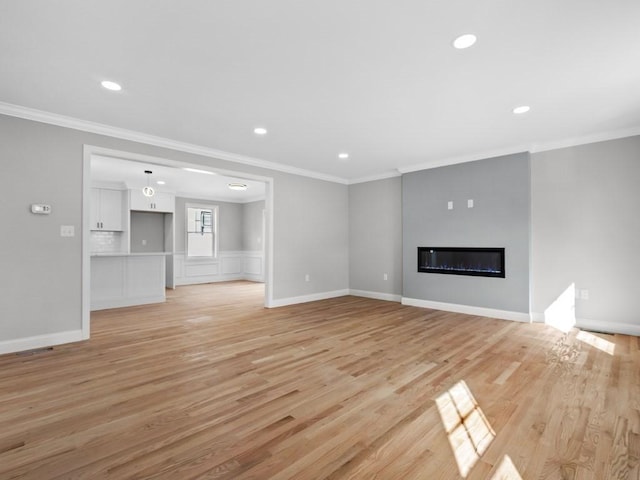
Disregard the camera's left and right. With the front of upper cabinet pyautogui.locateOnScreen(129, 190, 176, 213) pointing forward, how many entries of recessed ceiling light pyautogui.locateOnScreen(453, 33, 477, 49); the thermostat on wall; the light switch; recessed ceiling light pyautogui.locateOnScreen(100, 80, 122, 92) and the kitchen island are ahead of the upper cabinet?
5

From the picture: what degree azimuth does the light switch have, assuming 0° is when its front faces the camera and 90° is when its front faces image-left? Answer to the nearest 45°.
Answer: approximately 0°

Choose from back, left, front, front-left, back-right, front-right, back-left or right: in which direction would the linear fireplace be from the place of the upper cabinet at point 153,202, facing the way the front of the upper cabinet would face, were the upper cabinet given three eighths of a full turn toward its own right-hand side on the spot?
back

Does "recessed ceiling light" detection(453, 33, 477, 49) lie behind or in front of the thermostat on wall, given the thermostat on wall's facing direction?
in front

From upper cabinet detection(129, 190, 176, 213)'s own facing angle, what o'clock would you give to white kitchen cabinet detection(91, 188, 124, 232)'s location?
The white kitchen cabinet is roughly at 3 o'clock from the upper cabinet.

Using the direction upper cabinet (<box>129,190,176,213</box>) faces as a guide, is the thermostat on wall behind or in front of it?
in front

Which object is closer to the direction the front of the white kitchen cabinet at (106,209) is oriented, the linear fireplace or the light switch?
the light switch

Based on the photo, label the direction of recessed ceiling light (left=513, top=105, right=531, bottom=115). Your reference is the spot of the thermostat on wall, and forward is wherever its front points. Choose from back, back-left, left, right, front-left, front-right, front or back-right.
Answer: front-left

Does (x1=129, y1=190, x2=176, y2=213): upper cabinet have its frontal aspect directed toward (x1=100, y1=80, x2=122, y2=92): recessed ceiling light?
yes

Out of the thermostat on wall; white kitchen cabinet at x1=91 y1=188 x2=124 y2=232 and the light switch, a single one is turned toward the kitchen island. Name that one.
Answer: the white kitchen cabinet

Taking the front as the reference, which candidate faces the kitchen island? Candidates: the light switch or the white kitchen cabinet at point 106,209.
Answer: the white kitchen cabinet

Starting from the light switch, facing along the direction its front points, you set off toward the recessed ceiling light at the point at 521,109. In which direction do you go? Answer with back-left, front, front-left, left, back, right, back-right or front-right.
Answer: front-left

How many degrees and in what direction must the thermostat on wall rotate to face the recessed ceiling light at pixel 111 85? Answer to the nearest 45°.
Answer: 0° — it already faces it
